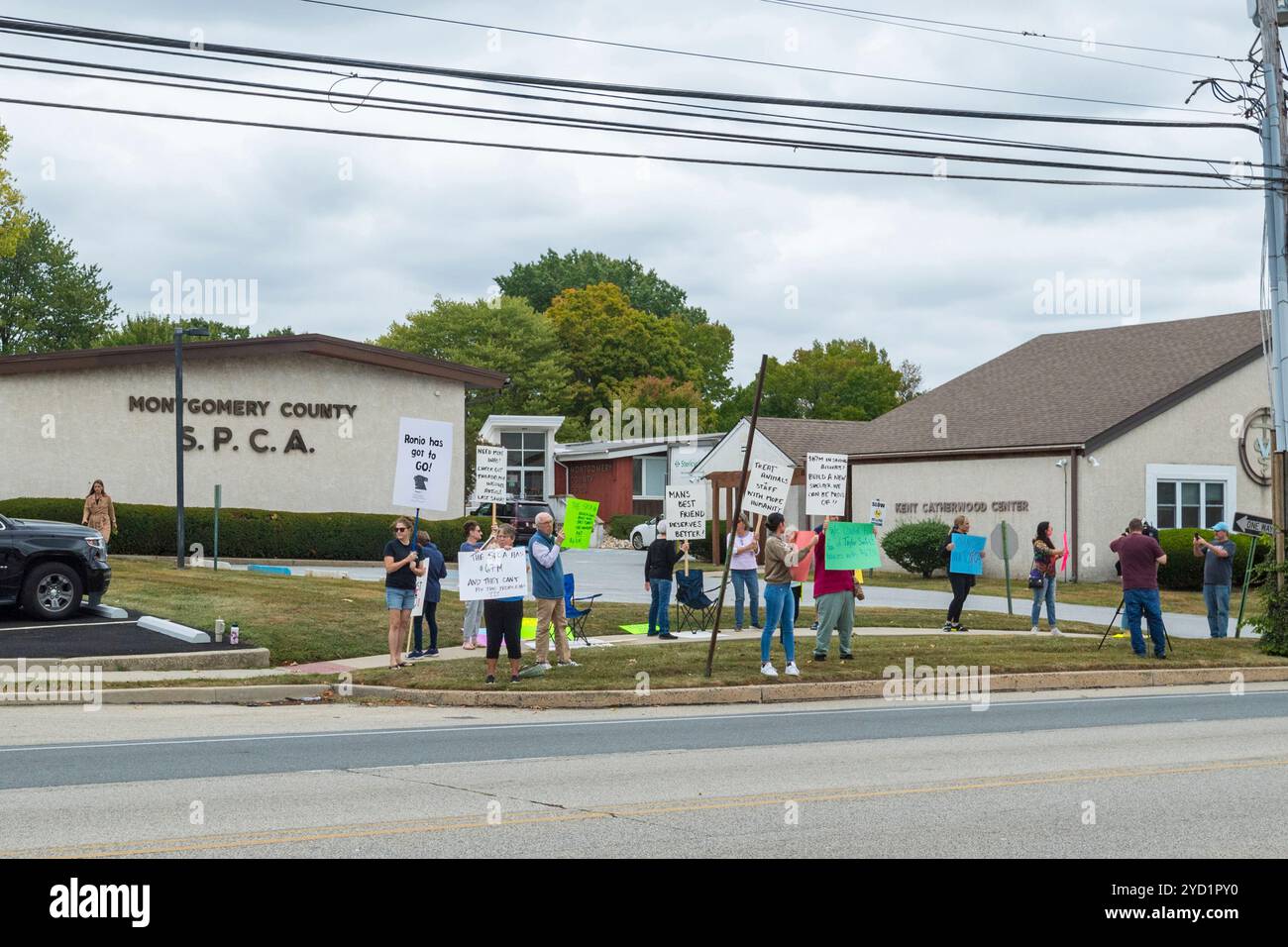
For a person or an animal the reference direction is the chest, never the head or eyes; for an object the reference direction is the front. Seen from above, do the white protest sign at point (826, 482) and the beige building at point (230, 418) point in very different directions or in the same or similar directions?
same or similar directions

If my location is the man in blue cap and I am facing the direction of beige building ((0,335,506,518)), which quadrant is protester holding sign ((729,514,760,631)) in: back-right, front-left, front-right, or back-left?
front-left

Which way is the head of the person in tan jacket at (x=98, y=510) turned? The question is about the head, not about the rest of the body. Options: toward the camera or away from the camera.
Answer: toward the camera

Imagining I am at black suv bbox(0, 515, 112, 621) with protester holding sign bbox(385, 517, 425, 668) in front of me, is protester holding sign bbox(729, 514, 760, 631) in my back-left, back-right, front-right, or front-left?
front-left

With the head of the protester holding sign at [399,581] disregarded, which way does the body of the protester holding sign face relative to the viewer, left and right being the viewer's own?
facing the viewer and to the right of the viewer

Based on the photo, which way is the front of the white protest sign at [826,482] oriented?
toward the camera

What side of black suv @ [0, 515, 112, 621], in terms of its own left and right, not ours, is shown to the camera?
right

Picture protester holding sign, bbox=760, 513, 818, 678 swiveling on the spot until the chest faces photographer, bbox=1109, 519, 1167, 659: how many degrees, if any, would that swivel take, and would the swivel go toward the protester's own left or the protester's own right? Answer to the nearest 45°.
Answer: approximately 45° to the protester's own left

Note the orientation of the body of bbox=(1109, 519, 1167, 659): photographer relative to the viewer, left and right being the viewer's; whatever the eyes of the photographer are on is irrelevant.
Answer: facing away from the viewer

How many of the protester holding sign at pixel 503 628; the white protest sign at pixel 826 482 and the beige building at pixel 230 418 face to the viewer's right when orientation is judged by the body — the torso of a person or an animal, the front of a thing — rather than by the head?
0

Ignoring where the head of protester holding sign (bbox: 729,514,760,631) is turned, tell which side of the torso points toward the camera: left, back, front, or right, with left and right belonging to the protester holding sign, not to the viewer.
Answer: front

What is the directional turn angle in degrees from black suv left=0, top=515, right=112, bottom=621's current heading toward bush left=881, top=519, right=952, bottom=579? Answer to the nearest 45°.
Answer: approximately 45° to its left

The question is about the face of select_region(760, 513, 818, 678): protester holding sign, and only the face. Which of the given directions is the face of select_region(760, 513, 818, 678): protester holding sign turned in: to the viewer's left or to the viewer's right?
to the viewer's right

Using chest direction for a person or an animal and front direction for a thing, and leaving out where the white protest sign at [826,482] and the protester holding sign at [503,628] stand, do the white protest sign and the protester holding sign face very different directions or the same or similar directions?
same or similar directions

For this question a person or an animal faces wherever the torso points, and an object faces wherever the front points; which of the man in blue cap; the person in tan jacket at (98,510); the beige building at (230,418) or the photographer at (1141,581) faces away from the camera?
the photographer

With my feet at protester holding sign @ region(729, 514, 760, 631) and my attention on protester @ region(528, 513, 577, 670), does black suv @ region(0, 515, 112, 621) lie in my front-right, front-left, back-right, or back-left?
front-right

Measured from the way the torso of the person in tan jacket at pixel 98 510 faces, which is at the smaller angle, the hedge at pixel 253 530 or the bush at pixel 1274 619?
the bush
